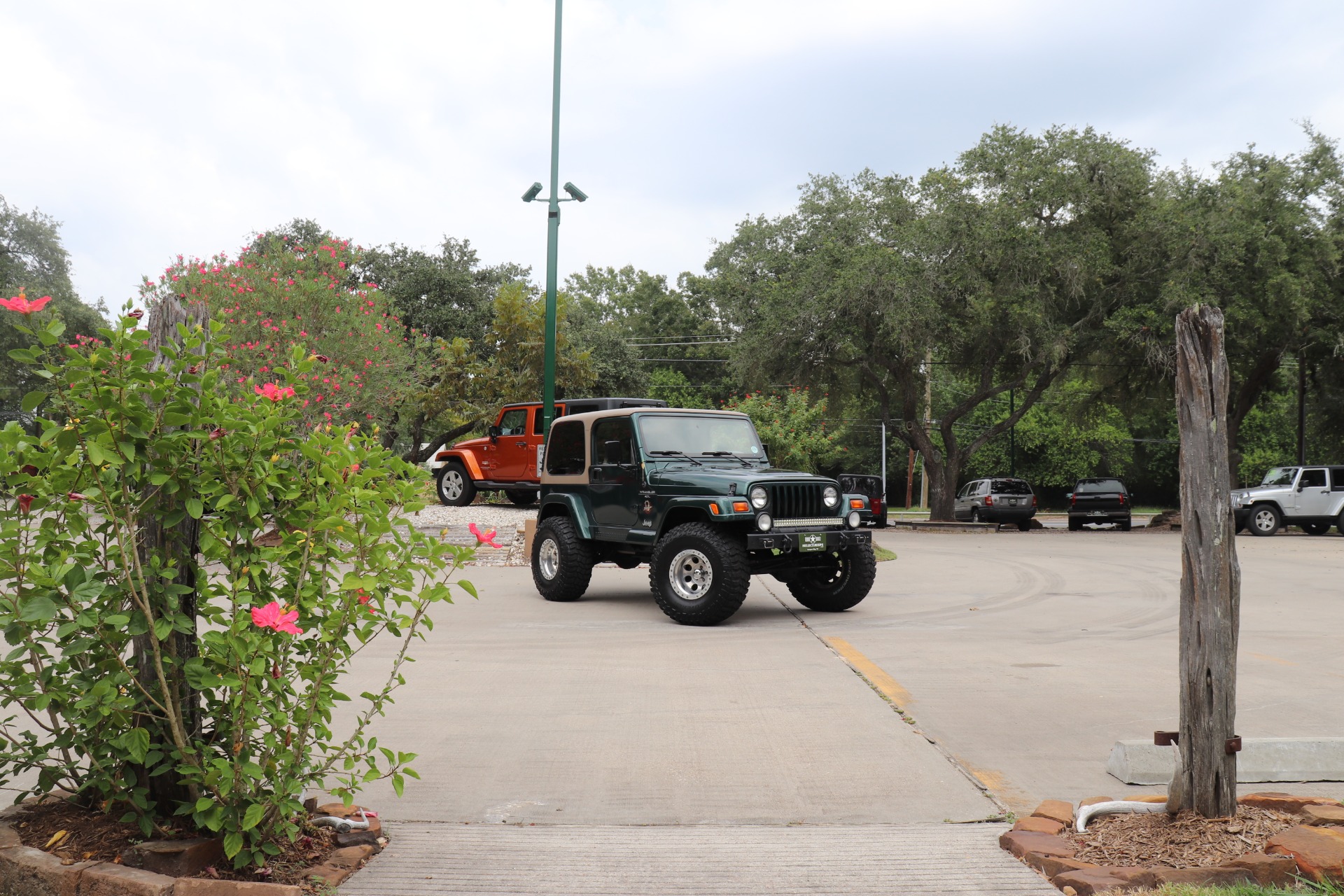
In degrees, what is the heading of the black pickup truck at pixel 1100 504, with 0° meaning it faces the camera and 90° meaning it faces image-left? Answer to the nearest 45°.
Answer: approximately 180°

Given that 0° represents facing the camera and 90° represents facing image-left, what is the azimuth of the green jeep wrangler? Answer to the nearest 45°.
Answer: approximately 315°

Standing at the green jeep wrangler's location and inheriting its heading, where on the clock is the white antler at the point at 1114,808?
The white antler is roughly at 1 o'clock from the green jeep wrangler.

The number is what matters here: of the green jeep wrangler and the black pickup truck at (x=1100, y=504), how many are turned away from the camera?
1

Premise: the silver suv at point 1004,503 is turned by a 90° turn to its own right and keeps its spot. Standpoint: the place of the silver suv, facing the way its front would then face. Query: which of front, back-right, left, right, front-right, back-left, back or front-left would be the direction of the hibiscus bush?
back-right

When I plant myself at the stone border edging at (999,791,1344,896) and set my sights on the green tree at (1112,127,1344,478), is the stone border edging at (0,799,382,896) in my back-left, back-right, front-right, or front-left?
back-left

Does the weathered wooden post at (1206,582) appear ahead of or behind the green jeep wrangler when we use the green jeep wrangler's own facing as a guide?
ahead

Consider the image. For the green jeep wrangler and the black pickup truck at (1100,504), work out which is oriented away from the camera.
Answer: the black pickup truck

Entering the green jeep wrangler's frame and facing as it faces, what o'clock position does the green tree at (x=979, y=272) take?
The green tree is roughly at 8 o'clock from the green jeep wrangler.

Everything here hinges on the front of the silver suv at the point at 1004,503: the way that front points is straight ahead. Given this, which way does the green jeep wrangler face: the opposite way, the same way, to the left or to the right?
the opposite way

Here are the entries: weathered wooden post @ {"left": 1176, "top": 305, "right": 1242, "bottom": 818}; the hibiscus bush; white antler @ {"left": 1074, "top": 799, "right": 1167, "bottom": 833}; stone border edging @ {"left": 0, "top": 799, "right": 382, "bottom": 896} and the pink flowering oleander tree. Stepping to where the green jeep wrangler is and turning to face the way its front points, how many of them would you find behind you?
1

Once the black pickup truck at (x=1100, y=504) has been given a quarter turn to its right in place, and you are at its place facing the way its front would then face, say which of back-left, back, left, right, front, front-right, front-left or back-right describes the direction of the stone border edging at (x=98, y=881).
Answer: right

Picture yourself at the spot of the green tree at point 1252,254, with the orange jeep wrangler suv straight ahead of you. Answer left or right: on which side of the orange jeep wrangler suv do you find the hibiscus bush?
left

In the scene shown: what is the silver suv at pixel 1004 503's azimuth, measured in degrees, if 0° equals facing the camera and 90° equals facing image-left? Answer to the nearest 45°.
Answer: approximately 135°

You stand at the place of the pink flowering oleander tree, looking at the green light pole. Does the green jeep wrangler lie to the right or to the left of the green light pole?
right

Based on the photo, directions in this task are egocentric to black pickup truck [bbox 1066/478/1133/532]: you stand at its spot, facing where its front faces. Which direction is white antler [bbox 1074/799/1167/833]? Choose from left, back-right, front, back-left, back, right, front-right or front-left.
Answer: back

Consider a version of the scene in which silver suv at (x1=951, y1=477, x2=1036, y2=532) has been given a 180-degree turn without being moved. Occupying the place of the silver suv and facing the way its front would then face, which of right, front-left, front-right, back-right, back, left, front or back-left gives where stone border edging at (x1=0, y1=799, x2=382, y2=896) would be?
front-right
